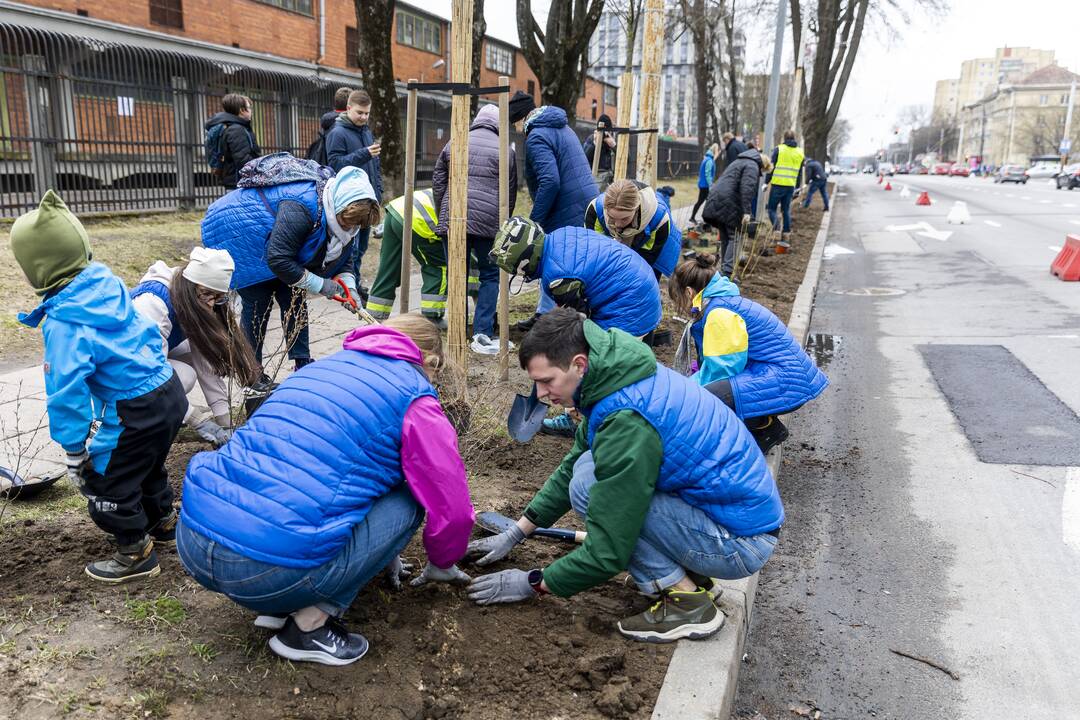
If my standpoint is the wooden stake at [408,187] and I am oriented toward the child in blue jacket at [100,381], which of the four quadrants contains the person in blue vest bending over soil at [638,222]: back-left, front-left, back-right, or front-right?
back-left

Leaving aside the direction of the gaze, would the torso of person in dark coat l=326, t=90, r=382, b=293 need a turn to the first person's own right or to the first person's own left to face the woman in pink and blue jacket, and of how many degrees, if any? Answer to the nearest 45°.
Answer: approximately 45° to the first person's own right

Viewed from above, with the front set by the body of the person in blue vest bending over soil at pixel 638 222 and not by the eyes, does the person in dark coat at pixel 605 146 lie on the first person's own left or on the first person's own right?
on the first person's own right

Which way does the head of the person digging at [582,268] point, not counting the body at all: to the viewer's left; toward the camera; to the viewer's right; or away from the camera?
to the viewer's left

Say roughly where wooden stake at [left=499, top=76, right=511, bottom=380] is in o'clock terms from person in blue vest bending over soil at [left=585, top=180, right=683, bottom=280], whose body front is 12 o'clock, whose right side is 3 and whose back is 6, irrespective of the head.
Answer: The wooden stake is roughly at 1 o'clock from the person in blue vest bending over soil.

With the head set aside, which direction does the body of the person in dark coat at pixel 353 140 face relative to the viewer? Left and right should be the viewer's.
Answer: facing the viewer and to the right of the viewer

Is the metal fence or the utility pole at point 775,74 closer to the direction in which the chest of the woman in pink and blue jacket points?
the utility pole

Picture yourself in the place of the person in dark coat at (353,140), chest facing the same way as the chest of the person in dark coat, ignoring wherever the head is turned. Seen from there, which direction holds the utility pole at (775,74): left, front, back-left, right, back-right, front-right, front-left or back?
left

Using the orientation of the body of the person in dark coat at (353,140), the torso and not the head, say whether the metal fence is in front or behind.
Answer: behind

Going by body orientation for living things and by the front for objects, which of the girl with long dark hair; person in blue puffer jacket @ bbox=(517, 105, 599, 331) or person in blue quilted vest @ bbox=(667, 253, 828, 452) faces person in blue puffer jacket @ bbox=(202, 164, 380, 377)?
person in blue quilted vest @ bbox=(667, 253, 828, 452)

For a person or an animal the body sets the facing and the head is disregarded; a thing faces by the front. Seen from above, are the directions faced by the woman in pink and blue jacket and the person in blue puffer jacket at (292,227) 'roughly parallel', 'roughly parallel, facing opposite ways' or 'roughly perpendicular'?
roughly perpendicular

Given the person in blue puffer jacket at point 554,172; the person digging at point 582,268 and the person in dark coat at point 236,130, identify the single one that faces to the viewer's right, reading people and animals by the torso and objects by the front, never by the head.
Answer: the person in dark coat
